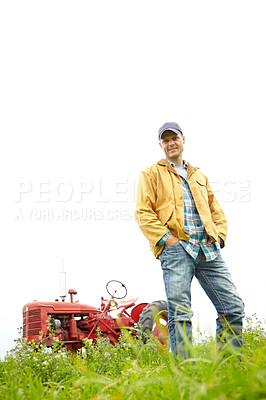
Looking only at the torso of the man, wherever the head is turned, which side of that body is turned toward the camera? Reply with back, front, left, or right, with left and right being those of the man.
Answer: front

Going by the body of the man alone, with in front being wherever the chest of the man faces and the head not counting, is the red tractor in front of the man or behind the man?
behind
